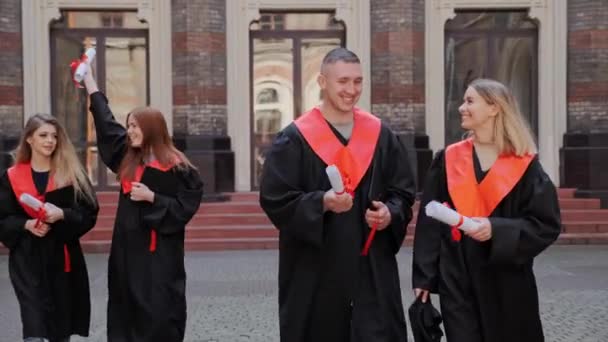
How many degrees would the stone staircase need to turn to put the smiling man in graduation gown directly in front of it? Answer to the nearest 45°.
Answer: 0° — it already faces them

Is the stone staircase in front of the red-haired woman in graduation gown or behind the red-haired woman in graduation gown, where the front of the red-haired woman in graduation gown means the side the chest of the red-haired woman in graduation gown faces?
behind

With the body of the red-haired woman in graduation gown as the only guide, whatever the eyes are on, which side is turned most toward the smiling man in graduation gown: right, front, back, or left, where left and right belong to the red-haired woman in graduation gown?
left

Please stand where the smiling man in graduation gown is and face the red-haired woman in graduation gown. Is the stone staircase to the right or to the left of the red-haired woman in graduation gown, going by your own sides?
right

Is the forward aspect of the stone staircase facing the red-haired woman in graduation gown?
yes
